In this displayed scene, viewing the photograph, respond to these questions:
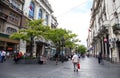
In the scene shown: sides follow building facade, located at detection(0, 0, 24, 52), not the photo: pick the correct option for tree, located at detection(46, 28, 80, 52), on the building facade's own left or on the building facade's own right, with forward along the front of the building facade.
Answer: on the building facade's own left

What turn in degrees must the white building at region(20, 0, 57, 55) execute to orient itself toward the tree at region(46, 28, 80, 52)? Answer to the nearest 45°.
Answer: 0° — it already faces it

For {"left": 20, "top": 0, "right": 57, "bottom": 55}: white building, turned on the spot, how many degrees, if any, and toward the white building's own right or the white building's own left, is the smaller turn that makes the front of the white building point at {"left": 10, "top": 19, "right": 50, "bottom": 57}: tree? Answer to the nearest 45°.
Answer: approximately 45° to the white building's own right

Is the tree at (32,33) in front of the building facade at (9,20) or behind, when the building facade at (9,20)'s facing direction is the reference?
in front

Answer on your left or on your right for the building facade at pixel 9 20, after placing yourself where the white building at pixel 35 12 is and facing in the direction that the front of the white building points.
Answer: on your right
